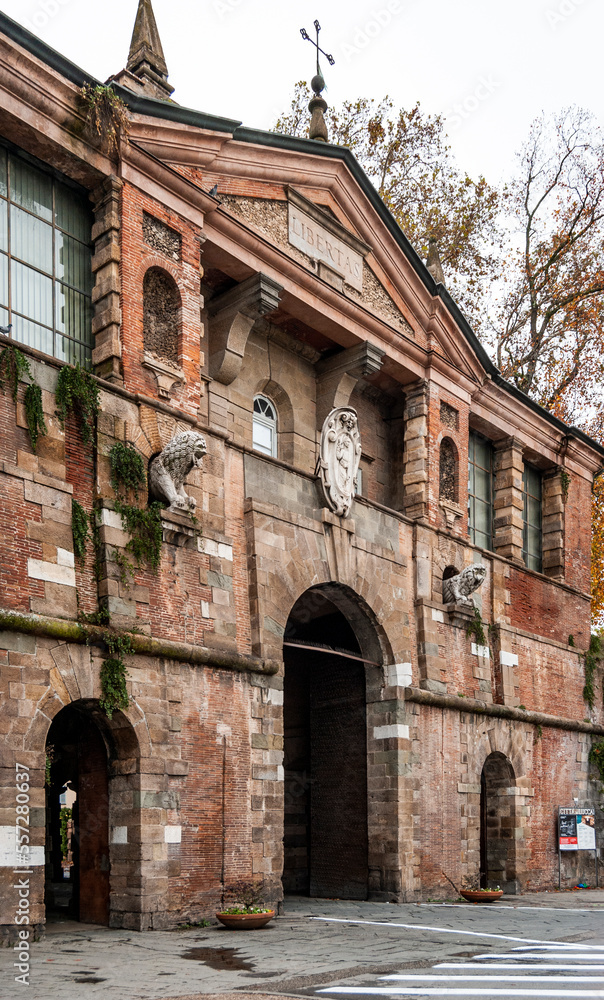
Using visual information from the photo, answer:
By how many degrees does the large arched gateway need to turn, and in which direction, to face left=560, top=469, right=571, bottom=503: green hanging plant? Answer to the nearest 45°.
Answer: approximately 90° to its left

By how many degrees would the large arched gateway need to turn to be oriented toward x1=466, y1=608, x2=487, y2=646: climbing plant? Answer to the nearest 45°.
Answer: approximately 90° to its left

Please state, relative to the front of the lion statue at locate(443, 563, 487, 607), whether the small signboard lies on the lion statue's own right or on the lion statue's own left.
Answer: on the lion statue's own left

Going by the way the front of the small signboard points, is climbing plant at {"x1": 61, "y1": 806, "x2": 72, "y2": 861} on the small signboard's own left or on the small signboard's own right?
on the small signboard's own right
